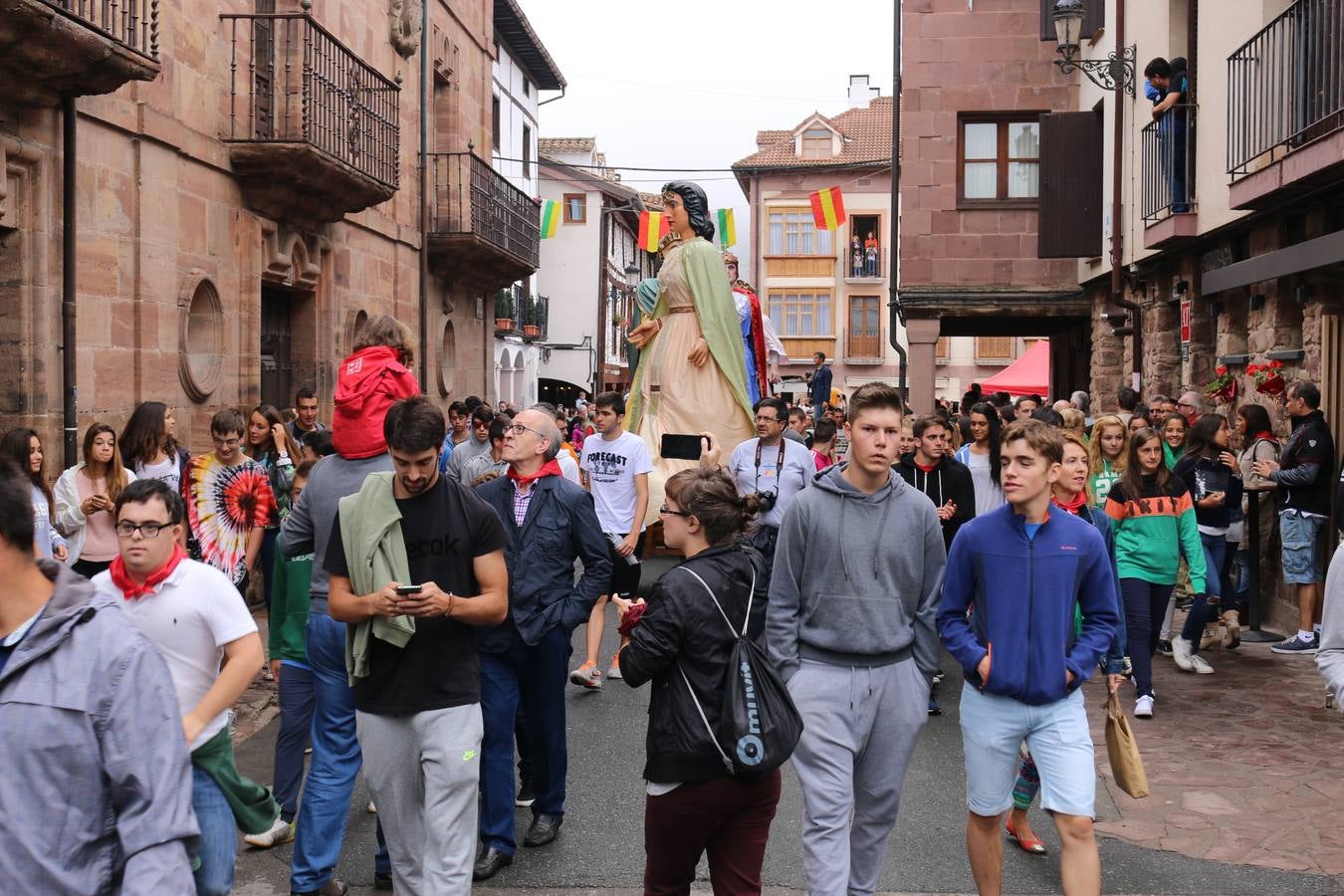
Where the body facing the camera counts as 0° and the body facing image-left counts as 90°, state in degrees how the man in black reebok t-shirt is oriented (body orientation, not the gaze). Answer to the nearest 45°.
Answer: approximately 0°

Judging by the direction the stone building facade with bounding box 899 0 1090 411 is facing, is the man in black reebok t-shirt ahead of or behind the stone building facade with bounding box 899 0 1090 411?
ahead

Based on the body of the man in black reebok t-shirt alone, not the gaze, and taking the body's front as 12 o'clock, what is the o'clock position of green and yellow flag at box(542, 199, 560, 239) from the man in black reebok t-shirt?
The green and yellow flag is roughly at 6 o'clock from the man in black reebok t-shirt.

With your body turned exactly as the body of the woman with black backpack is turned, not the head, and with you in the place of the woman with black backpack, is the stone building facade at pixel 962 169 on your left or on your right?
on your right

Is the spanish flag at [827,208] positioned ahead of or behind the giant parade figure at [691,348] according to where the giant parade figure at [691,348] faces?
behind

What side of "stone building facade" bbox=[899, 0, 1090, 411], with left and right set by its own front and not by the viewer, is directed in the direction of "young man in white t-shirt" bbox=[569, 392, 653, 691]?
front

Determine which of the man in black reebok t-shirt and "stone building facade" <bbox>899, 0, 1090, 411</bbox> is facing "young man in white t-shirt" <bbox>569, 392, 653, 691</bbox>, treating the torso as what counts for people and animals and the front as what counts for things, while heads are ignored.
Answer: the stone building facade

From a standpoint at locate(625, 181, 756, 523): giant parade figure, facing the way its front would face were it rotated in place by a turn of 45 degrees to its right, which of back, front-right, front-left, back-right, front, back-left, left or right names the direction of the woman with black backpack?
left

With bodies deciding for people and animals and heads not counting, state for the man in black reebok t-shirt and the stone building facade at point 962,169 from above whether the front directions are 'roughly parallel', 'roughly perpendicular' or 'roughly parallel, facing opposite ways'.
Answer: roughly parallel

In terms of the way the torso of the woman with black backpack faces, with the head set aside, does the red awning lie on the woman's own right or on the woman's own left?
on the woman's own right

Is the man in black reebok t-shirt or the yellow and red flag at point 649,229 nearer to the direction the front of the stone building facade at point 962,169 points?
the man in black reebok t-shirt

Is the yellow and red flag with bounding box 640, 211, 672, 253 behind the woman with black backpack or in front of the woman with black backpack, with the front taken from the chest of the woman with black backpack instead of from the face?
in front

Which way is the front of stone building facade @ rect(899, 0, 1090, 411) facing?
toward the camera

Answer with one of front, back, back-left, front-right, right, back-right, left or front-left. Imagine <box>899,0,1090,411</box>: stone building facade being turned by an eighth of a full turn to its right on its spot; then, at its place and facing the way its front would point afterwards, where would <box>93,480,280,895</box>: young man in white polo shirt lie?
front-left

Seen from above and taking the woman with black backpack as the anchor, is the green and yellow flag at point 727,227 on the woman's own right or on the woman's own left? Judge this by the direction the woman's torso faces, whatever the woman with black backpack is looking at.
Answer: on the woman's own right

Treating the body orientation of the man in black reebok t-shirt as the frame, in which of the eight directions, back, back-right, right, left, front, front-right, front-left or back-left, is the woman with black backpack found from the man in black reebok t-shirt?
front-left

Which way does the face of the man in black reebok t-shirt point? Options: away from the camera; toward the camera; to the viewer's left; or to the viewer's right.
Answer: toward the camera
